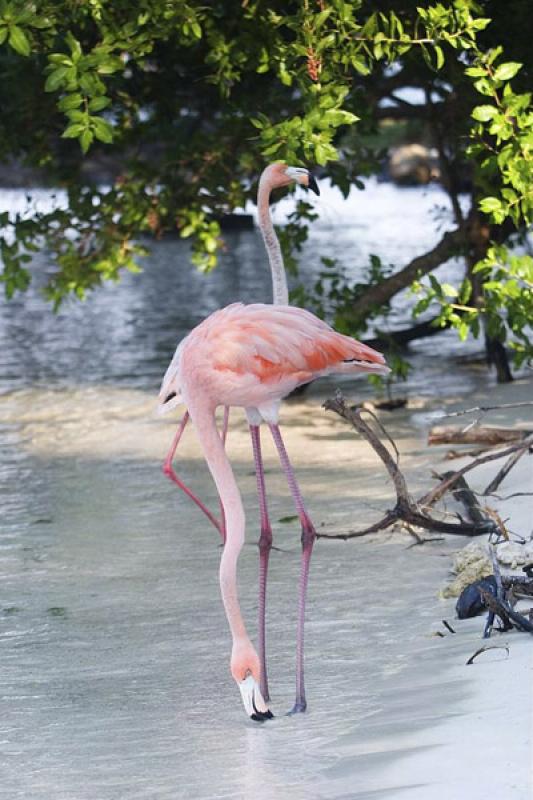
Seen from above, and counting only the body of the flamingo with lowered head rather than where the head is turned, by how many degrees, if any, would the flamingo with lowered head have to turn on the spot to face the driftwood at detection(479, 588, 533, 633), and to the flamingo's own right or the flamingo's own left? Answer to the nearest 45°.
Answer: approximately 180°

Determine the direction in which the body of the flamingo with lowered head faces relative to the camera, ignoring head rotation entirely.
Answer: to the viewer's left

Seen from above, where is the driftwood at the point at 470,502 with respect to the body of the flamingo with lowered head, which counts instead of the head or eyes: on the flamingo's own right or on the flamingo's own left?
on the flamingo's own right

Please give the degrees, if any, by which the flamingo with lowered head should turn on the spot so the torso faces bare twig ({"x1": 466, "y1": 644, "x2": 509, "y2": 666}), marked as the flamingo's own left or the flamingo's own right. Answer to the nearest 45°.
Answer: approximately 135° to the flamingo's own left

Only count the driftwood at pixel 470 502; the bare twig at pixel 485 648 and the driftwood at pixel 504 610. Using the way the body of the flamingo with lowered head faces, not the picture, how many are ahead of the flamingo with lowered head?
0

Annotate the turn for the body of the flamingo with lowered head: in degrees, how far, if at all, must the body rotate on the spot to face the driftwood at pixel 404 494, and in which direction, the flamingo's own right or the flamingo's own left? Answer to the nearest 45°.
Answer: approximately 135° to the flamingo's own right
